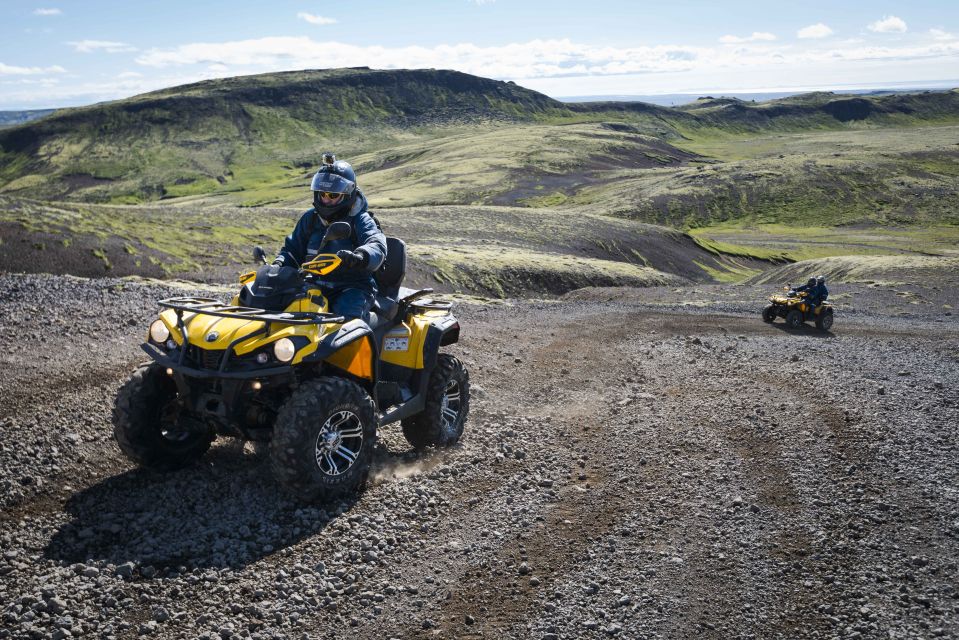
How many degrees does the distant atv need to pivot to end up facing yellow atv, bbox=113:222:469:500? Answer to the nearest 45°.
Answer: approximately 45° to its left

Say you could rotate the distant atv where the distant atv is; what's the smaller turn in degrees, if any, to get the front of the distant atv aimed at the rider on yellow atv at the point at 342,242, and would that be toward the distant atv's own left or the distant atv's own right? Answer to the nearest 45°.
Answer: approximately 45° to the distant atv's own left

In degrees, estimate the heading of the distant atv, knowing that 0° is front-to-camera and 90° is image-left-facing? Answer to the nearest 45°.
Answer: approximately 45°

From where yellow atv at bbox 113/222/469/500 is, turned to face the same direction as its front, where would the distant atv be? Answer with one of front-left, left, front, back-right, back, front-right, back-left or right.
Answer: back

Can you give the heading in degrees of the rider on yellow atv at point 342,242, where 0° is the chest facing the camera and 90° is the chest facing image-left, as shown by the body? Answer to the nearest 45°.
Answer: approximately 45°

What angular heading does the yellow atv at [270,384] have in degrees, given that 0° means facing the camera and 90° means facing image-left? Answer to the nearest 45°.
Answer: approximately 45°

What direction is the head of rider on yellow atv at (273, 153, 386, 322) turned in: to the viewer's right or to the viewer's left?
to the viewer's left
